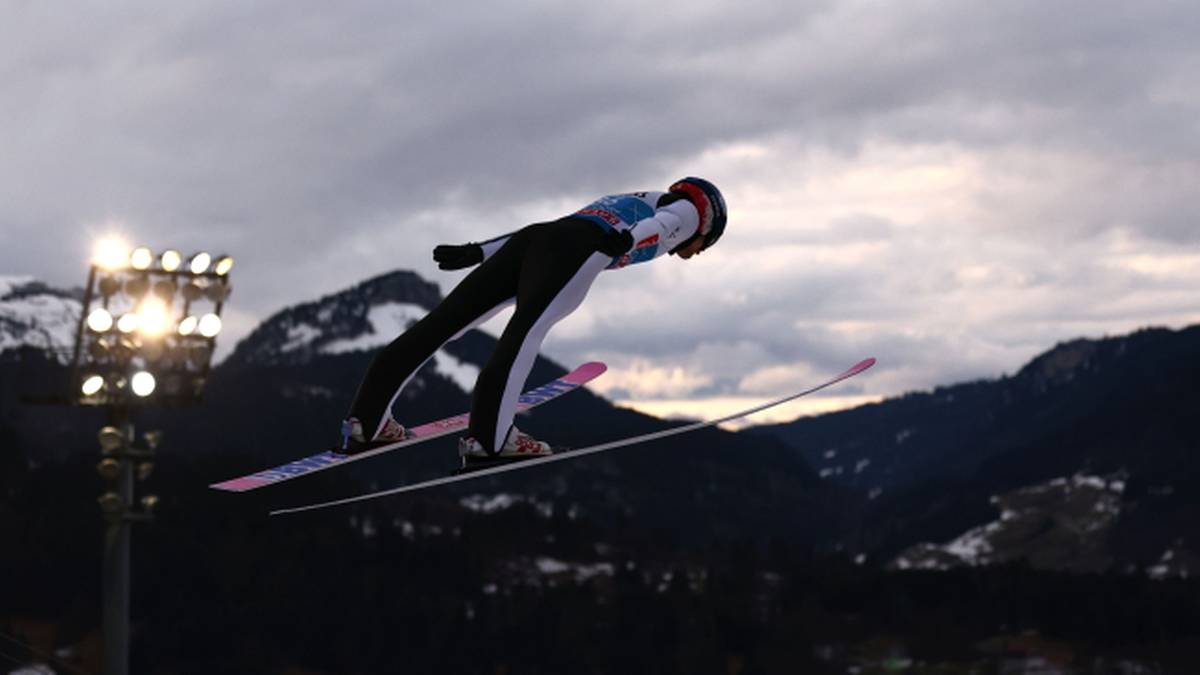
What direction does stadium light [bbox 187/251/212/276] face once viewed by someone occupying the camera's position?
facing the viewer

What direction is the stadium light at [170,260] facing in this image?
toward the camera

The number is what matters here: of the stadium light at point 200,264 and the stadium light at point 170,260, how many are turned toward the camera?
2

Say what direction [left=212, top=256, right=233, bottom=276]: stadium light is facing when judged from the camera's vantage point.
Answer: facing the viewer and to the right of the viewer

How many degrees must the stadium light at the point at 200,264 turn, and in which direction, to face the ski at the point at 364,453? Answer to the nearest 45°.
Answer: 0° — it already faces it

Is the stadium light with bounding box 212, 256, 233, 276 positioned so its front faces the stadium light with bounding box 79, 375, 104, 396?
no

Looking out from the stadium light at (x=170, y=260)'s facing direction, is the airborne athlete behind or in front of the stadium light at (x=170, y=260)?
in front

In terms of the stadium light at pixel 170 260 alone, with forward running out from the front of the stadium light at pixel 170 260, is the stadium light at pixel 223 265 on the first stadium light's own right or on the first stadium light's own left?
on the first stadium light's own left

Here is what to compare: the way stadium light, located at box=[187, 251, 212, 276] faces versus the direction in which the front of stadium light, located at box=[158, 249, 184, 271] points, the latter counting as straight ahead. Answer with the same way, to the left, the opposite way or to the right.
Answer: the same way

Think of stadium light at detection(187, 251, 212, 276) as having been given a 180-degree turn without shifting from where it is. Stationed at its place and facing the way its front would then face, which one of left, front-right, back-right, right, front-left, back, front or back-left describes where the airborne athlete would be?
back

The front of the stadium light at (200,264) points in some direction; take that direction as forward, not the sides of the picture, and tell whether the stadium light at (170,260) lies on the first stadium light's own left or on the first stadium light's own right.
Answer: on the first stadium light's own right
